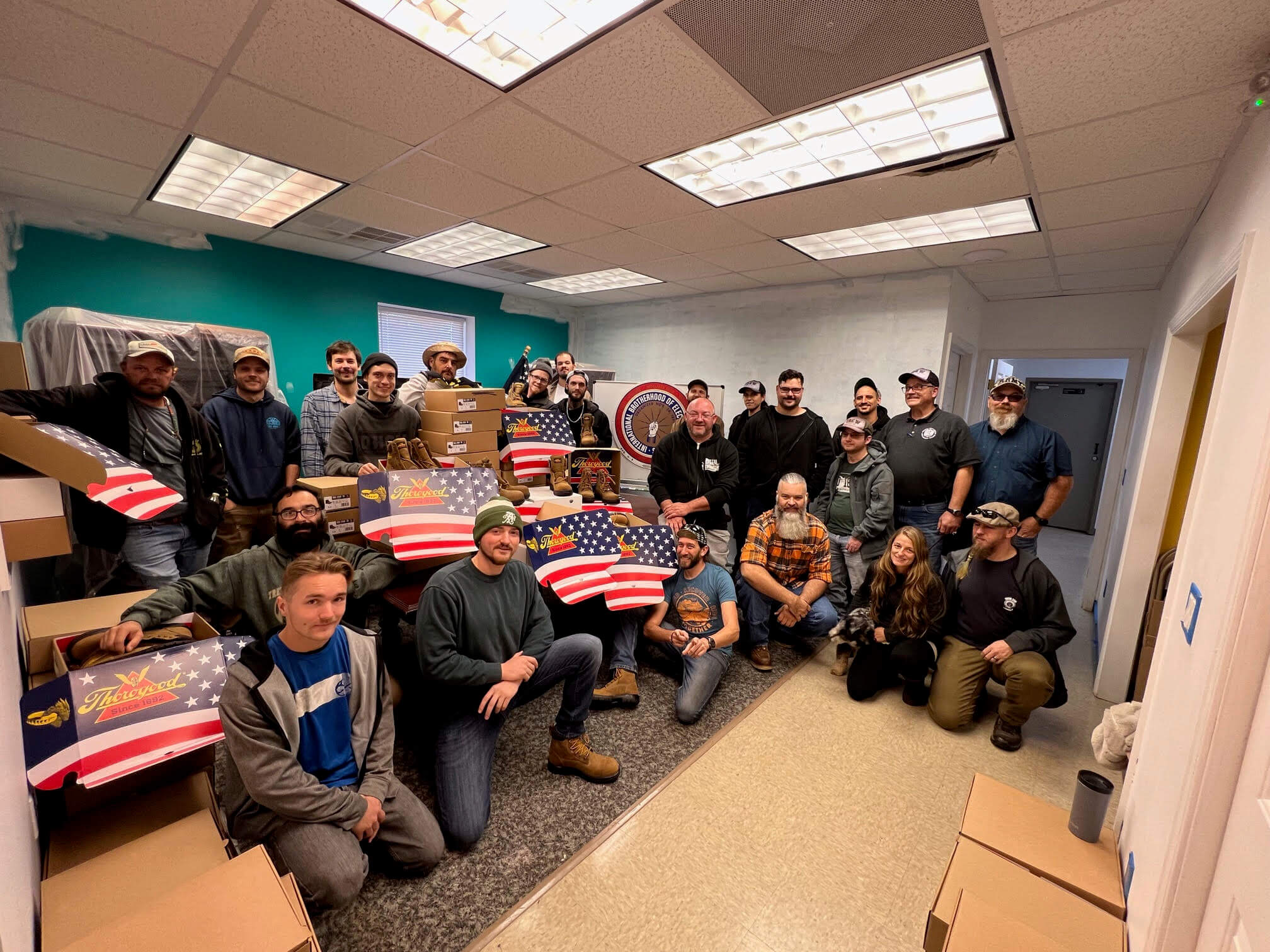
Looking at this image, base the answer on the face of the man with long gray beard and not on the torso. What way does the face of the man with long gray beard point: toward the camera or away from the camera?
toward the camera

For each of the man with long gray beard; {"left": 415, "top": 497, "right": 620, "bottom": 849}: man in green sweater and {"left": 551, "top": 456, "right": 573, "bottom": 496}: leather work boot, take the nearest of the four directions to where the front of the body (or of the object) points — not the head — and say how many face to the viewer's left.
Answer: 0

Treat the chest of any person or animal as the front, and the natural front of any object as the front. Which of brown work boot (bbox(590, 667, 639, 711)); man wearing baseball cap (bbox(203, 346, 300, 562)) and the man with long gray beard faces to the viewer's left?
the brown work boot

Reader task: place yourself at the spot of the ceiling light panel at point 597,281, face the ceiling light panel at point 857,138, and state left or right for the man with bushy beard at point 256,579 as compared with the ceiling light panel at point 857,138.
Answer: right

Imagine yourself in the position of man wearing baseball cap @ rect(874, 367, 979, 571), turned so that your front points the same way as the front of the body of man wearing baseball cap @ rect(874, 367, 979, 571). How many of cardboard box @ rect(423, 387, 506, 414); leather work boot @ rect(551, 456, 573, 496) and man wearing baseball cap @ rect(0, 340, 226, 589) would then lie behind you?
0

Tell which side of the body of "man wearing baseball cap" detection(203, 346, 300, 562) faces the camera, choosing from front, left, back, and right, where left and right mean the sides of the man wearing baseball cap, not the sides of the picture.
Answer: front

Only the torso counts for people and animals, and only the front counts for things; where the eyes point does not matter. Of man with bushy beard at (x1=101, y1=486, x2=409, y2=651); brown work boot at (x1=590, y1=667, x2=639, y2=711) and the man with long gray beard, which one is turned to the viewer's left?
the brown work boot

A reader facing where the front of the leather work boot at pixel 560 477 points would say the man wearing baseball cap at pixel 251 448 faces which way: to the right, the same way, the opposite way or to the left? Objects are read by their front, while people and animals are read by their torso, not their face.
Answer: the same way

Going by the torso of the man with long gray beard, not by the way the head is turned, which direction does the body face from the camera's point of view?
toward the camera

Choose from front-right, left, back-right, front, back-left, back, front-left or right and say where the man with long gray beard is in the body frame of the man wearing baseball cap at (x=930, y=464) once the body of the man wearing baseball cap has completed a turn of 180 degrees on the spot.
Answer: back

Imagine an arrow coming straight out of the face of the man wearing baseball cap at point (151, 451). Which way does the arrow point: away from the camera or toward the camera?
toward the camera

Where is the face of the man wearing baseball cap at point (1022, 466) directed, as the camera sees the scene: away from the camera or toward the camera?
toward the camera

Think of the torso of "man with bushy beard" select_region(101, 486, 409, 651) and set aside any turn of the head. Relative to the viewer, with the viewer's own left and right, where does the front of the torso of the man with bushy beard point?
facing the viewer

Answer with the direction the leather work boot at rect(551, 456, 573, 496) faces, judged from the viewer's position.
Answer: facing the viewer and to the right of the viewer

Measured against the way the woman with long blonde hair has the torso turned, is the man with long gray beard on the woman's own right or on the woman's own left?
on the woman's own right

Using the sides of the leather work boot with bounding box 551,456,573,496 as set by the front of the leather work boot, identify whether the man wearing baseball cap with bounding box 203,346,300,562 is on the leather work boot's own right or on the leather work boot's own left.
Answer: on the leather work boot's own right
